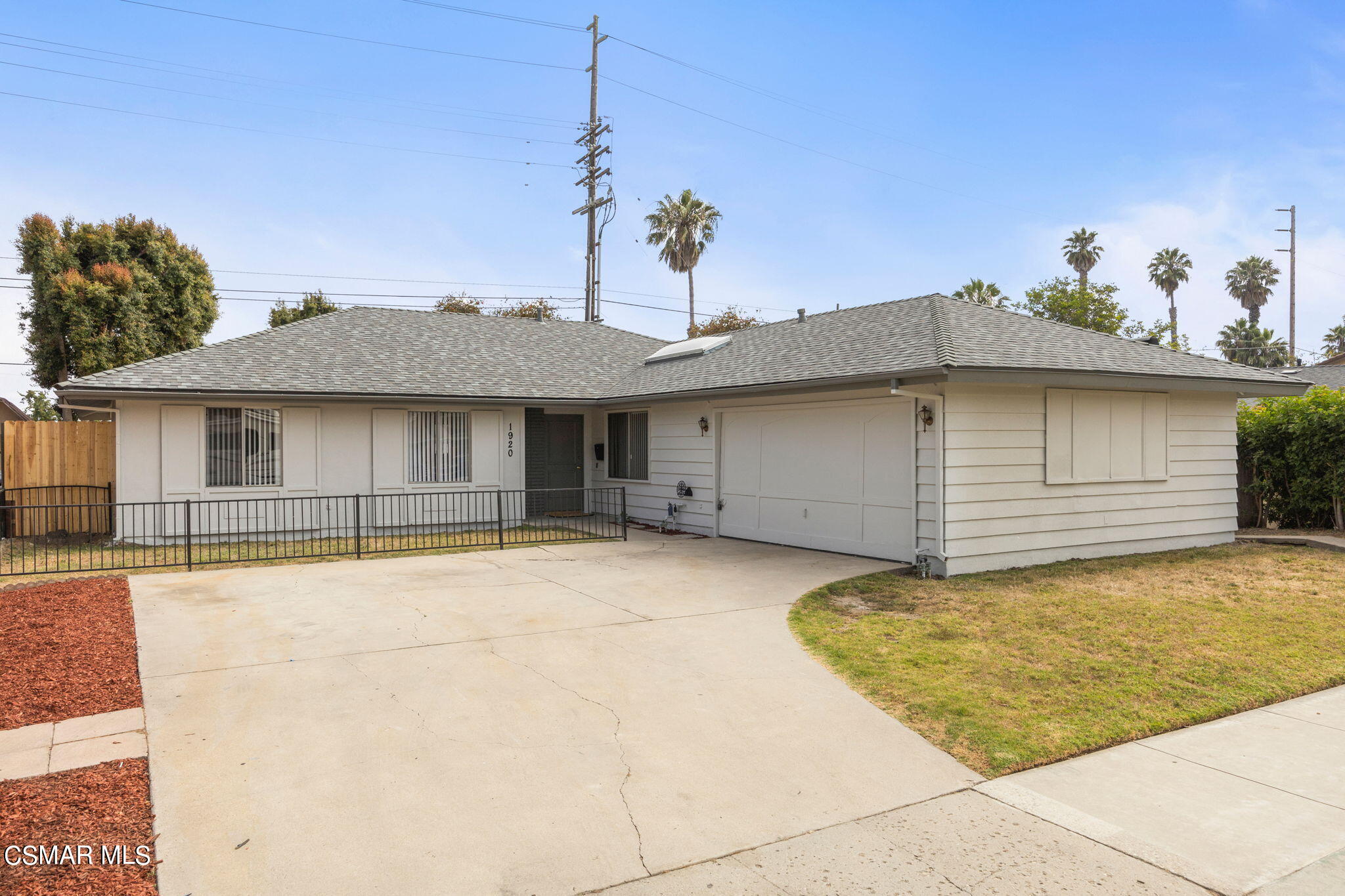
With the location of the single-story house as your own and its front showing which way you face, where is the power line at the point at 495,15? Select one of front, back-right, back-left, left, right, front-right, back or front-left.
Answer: back

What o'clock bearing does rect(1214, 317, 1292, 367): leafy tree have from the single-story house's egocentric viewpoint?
The leafy tree is roughly at 9 o'clock from the single-story house.

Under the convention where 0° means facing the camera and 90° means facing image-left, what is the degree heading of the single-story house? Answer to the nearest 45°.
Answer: approximately 315°

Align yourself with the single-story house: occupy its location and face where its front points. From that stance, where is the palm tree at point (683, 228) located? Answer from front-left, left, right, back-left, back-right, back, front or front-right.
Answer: back-left

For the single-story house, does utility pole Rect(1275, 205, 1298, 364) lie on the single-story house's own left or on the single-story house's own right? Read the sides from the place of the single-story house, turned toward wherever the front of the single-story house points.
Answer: on the single-story house's own left

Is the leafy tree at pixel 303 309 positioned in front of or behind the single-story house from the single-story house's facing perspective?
behind

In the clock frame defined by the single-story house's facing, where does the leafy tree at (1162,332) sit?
The leafy tree is roughly at 9 o'clock from the single-story house.

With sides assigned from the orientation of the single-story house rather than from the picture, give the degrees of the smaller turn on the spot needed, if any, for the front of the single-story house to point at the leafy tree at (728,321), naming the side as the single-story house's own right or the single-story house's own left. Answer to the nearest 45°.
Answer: approximately 135° to the single-story house's own left

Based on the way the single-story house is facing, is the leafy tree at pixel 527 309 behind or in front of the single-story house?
behind
